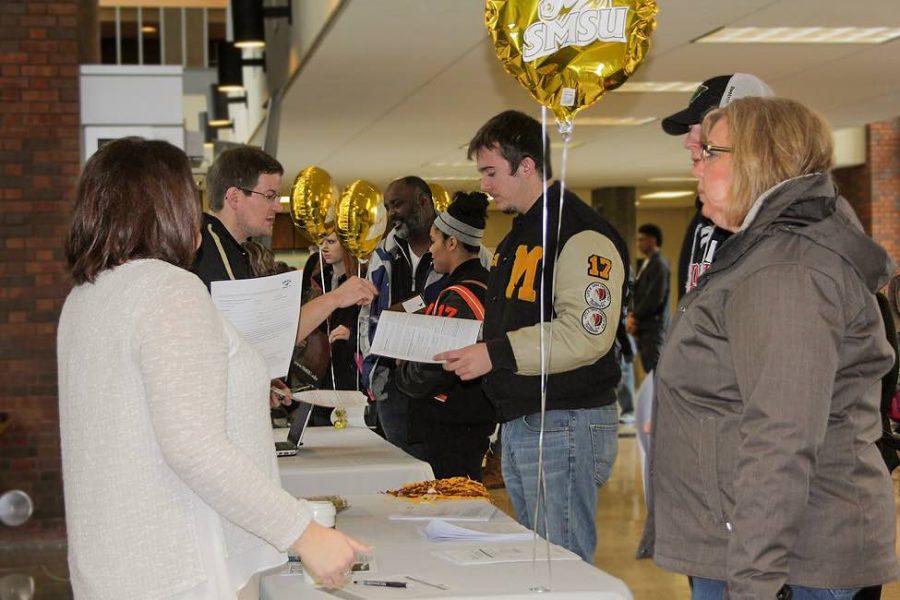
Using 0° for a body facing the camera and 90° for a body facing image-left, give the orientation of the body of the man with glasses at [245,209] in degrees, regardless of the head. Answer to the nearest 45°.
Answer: approximately 270°

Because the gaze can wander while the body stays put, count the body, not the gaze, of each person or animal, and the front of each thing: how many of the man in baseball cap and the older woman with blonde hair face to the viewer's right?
0

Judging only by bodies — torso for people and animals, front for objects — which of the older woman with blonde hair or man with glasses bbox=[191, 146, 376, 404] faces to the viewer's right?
the man with glasses

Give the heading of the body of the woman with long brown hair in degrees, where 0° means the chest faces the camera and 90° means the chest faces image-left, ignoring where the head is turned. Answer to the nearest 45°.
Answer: approximately 225°

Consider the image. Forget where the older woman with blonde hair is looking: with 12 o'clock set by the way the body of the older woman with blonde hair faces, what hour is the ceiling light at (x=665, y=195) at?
The ceiling light is roughly at 3 o'clock from the older woman with blonde hair.

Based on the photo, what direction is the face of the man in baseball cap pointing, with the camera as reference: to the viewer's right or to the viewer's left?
to the viewer's left

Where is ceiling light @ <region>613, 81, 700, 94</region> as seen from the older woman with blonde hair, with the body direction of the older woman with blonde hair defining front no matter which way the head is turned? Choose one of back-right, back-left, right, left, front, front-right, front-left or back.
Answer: right

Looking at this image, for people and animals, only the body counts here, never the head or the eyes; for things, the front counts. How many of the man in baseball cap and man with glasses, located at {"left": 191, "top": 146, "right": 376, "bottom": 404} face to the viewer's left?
1

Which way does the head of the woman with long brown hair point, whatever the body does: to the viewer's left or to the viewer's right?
to the viewer's right

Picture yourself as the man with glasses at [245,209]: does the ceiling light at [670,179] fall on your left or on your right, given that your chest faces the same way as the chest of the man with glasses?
on your left

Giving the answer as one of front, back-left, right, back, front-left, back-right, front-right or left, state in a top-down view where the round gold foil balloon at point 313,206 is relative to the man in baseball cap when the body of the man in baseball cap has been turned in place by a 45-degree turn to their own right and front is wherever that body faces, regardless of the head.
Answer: front

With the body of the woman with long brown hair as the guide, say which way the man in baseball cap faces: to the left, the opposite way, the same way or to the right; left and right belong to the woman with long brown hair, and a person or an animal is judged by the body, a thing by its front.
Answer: to the left

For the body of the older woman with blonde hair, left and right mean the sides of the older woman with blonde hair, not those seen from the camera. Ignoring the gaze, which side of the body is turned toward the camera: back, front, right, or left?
left

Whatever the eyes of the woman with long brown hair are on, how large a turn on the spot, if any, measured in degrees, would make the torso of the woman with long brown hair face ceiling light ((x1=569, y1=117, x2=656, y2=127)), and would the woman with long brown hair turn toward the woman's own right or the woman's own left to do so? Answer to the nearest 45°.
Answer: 0° — they already face it

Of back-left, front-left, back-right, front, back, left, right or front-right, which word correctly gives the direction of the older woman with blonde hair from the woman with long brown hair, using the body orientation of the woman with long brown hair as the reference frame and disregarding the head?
front-right

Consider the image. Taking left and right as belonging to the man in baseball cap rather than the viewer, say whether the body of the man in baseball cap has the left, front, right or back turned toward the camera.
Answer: left
